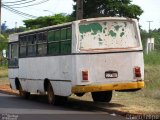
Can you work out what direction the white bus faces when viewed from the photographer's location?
facing away from the viewer and to the left of the viewer
